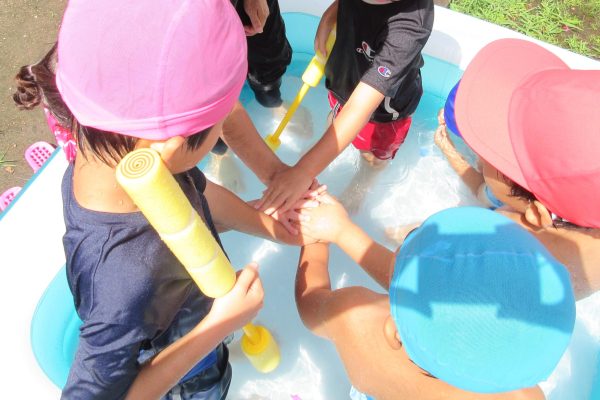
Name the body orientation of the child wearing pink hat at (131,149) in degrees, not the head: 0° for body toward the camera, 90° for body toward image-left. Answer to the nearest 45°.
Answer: approximately 225°

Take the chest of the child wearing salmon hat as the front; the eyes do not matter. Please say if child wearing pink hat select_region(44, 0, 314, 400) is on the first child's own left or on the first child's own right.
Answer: on the first child's own left

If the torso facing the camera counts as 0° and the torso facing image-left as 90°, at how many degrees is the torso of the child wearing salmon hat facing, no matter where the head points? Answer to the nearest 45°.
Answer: approximately 135°
